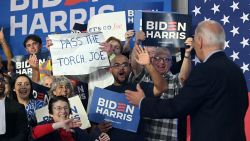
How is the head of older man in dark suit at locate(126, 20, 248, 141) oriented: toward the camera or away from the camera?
away from the camera

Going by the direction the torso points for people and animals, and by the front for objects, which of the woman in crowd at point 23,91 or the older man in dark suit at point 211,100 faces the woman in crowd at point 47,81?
the older man in dark suit

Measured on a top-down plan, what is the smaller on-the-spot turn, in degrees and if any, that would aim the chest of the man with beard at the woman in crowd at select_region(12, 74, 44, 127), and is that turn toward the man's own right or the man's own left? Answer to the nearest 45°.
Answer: approximately 90° to the man's own right

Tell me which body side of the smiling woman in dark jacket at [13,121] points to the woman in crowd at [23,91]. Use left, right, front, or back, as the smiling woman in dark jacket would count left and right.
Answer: back

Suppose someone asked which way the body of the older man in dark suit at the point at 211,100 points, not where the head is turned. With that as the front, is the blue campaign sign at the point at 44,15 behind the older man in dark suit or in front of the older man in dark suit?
in front

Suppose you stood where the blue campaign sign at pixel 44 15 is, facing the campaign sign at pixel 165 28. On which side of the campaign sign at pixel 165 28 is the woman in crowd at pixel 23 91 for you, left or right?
right

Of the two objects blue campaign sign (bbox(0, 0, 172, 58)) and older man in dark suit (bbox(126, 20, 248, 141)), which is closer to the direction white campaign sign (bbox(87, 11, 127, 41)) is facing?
the older man in dark suit

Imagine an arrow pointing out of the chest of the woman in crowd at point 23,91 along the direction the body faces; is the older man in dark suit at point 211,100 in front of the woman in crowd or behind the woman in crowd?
in front

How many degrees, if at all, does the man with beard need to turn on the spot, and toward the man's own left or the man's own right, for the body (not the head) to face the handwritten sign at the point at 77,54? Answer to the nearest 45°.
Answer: approximately 135° to the man's own right

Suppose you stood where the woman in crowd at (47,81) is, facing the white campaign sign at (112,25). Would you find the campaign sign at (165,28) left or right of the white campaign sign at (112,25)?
right
